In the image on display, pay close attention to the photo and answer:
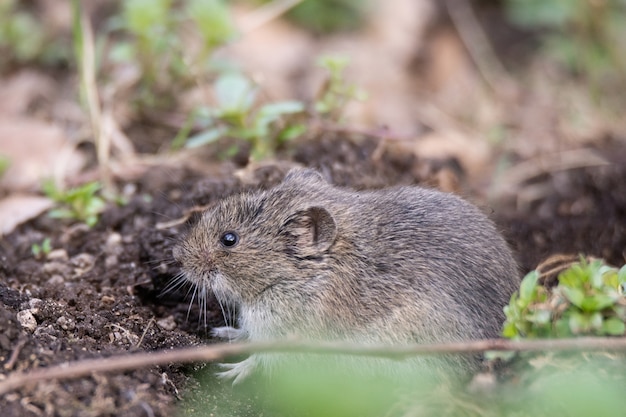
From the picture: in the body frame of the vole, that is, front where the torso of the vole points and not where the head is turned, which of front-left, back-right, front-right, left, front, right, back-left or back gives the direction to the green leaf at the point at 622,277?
back-left

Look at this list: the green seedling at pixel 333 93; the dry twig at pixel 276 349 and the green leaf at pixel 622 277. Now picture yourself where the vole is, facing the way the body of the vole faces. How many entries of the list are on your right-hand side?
1

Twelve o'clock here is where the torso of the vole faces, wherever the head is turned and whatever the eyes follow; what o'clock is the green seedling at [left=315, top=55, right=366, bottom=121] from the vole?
The green seedling is roughly at 3 o'clock from the vole.

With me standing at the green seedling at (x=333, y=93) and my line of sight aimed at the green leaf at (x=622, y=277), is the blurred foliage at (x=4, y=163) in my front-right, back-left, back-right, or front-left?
back-right

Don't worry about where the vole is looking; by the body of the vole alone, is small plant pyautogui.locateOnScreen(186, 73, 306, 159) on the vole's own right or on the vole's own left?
on the vole's own right

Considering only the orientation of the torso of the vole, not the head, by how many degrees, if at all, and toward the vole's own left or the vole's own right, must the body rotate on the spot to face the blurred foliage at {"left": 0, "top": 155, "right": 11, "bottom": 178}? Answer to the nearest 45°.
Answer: approximately 45° to the vole's own right

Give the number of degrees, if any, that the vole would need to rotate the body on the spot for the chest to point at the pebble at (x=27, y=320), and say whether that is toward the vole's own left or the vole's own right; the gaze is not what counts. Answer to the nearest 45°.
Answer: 0° — it already faces it

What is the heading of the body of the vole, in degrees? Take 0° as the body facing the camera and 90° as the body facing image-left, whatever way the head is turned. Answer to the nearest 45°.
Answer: approximately 90°
